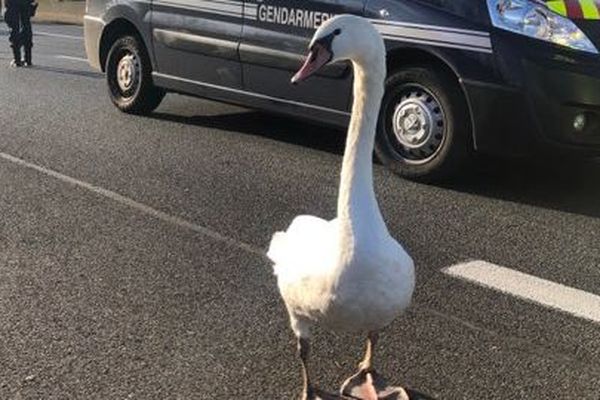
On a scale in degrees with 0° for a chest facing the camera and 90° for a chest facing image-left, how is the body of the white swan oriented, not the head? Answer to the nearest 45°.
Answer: approximately 315°

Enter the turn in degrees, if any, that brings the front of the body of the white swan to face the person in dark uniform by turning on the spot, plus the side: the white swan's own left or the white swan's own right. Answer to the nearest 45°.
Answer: approximately 180°
